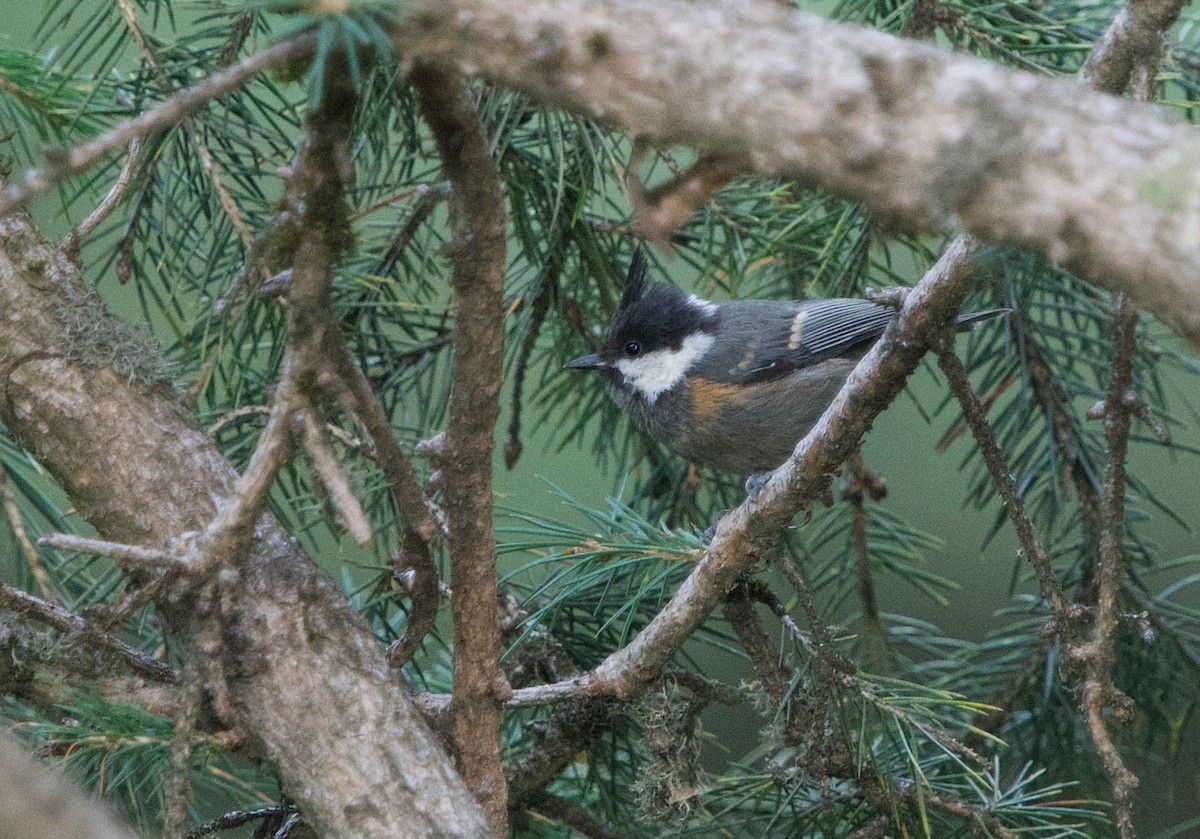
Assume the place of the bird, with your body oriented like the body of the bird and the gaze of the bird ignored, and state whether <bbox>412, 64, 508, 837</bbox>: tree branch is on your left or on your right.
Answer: on your left

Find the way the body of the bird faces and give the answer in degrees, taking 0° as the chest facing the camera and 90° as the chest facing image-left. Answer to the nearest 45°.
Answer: approximately 90°

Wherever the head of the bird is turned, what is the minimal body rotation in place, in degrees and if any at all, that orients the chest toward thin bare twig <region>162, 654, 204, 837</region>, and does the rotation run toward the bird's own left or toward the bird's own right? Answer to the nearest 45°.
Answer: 0° — it already faces it
